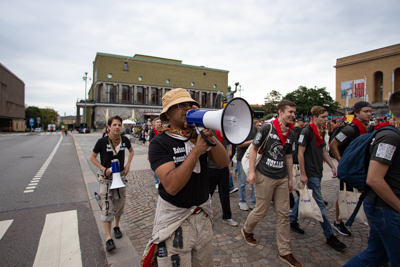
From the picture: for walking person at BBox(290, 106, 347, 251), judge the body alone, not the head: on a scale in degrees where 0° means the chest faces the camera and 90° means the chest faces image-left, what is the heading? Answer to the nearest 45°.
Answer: approximately 315°

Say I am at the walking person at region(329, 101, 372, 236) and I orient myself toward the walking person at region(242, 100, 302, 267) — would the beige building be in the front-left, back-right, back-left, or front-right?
back-right

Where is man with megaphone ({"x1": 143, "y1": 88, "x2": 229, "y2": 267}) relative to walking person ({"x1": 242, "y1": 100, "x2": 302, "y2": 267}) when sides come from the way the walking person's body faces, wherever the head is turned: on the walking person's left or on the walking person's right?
on the walking person's right

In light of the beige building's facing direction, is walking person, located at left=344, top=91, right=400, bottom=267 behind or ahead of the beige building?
ahead

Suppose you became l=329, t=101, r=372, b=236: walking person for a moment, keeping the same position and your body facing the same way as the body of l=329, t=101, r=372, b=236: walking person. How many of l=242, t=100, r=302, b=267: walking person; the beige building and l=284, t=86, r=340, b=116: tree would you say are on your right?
1

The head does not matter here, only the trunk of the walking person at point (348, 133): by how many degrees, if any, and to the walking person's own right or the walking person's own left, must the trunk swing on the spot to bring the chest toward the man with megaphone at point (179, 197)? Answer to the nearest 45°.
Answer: approximately 45° to the walking person's own right

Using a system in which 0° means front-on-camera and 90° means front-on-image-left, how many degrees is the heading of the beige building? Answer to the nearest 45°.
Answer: approximately 45°

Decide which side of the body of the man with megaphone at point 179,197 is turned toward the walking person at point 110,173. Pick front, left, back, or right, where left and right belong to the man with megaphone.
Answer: back
